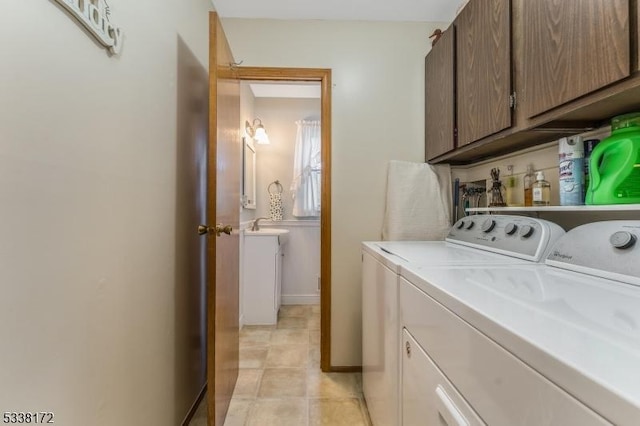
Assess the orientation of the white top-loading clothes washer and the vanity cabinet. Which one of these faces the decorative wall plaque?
the white top-loading clothes washer

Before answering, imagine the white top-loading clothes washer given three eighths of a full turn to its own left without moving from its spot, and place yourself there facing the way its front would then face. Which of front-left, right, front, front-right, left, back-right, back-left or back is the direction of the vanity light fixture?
back-left

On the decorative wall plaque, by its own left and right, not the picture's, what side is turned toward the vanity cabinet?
left

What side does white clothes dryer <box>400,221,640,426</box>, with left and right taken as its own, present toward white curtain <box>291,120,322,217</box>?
right

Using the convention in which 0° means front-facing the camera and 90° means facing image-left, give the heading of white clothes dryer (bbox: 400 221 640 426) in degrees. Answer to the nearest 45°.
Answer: approximately 45°

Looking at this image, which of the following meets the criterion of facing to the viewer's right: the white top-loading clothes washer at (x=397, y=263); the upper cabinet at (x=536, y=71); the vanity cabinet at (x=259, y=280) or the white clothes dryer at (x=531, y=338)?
the vanity cabinet

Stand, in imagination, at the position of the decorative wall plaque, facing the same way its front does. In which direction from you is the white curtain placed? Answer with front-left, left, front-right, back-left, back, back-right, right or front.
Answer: left

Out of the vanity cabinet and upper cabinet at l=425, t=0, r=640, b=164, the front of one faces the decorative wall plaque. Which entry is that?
the upper cabinet

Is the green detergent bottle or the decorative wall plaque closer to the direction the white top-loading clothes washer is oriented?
the decorative wall plaque

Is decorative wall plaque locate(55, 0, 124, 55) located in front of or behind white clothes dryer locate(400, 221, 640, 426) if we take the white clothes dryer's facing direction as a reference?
in front

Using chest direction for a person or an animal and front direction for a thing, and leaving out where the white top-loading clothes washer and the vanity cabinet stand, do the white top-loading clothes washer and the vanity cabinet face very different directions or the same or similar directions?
very different directions

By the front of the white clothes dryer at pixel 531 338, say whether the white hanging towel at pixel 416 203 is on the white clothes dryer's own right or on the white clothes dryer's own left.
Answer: on the white clothes dryer's own right

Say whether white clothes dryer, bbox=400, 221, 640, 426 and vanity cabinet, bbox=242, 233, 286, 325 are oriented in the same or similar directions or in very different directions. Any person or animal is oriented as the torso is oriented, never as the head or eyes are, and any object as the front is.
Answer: very different directions

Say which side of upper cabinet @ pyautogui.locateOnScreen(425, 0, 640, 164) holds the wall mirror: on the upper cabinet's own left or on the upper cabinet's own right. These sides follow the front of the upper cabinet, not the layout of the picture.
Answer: on the upper cabinet's own right

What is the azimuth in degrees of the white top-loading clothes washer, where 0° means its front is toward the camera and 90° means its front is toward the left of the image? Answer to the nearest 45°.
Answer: approximately 45°

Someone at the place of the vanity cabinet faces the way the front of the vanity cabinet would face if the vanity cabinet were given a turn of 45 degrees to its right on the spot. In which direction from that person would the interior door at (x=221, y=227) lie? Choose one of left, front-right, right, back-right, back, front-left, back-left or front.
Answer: front-right

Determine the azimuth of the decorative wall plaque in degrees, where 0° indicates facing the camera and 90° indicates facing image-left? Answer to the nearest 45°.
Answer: approximately 315°
